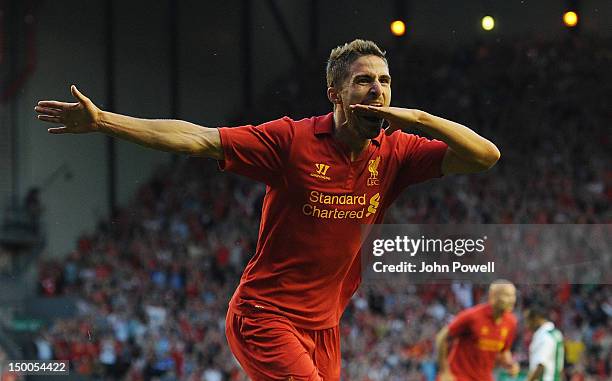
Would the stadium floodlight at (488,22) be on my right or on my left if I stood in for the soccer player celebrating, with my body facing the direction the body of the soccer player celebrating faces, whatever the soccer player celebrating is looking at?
on my left

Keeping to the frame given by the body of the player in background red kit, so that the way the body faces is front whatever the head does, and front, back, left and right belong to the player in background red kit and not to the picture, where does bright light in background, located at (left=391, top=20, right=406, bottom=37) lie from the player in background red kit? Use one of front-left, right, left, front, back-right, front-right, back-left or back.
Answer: back-left

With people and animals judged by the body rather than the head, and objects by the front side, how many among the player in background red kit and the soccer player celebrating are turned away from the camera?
0

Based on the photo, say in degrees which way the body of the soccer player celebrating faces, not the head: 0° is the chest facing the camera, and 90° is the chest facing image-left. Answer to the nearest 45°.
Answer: approximately 315°

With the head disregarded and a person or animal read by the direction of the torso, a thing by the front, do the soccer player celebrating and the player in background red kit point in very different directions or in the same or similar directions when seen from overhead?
same or similar directions

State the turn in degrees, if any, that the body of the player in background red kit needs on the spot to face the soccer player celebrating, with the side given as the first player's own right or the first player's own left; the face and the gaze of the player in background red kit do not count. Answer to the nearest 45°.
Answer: approximately 45° to the first player's own right

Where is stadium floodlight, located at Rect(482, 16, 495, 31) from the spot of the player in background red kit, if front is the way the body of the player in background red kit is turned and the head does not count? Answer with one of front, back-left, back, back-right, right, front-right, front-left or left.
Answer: back-left

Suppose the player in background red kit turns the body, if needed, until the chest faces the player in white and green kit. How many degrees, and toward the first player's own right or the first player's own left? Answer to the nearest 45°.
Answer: approximately 90° to the first player's own left
